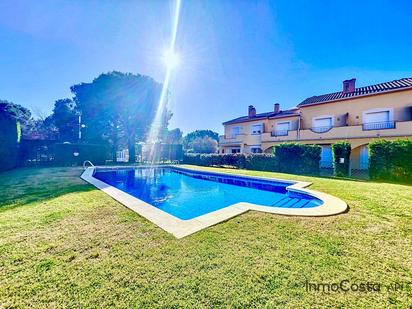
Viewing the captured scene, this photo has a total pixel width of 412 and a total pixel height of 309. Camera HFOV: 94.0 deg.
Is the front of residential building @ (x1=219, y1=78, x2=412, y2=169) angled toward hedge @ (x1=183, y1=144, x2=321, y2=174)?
yes

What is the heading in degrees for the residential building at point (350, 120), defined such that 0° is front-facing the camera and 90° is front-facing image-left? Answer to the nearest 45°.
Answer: approximately 45°

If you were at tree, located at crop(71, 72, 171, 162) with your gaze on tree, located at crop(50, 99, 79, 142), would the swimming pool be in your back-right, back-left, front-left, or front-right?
back-left

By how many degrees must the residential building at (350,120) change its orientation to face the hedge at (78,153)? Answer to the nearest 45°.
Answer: approximately 45° to its right
